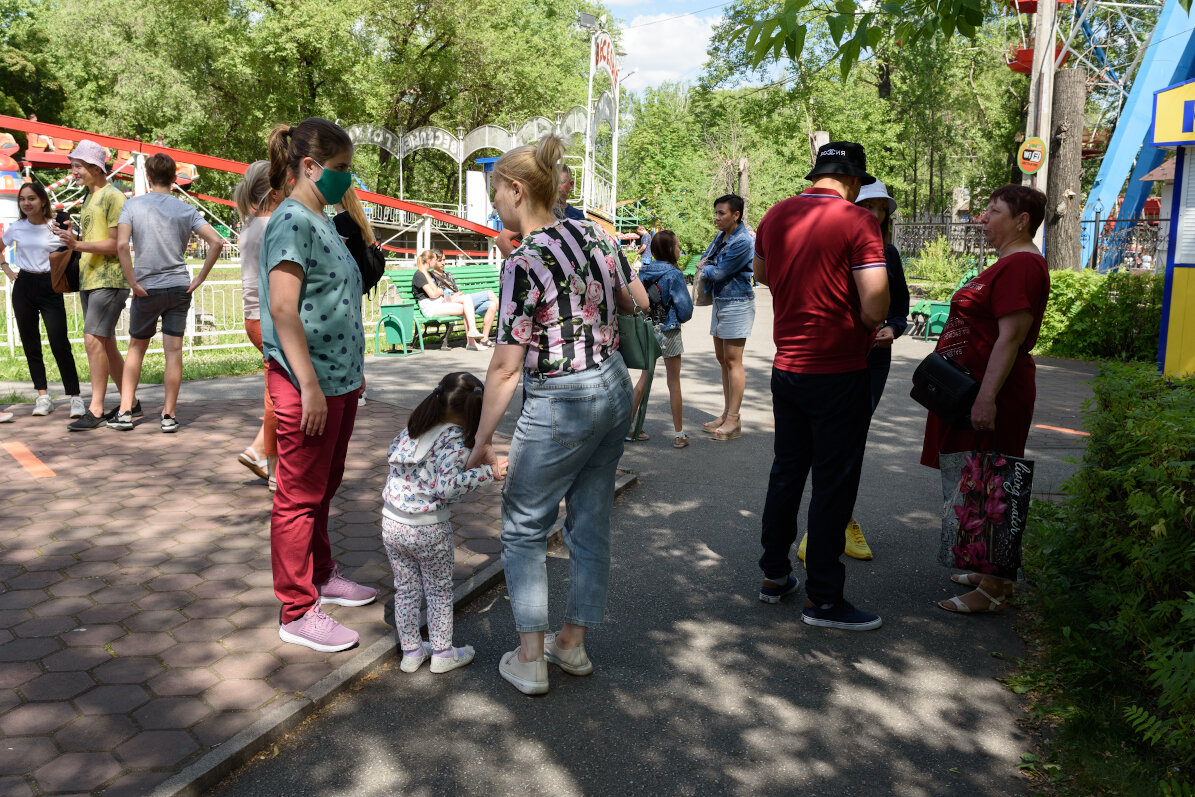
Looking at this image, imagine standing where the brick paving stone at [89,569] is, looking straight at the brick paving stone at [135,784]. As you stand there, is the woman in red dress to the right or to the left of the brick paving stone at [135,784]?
left

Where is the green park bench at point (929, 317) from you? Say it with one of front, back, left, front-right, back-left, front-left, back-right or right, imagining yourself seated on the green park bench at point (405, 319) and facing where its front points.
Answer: front-left

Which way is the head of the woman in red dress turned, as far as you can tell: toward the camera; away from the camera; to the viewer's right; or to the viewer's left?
to the viewer's left

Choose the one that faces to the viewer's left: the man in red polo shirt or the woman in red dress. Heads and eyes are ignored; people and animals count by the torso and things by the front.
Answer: the woman in red dress

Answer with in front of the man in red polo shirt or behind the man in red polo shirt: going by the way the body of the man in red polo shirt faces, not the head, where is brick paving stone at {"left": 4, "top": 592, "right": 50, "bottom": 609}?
behind

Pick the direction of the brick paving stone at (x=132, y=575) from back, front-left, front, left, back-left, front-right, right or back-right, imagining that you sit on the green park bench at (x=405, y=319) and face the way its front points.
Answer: front-right

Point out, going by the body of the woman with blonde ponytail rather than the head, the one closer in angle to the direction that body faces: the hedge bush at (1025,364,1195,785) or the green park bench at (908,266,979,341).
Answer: the green park bench

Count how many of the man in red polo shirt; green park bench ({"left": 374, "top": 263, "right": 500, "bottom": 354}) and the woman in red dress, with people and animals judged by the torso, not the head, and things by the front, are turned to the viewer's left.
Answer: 1

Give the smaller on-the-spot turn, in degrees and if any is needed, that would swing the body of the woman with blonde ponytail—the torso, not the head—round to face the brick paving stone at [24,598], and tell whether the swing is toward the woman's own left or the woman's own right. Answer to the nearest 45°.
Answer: approximately 45° to the woman's own left

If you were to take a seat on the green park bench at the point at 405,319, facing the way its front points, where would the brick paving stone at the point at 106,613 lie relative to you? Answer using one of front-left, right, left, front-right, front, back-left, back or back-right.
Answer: front-right

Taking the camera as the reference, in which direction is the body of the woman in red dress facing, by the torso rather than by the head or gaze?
to the viewer's left

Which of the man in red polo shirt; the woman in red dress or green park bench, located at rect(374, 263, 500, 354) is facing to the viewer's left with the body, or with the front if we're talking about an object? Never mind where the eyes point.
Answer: the woman in red dress

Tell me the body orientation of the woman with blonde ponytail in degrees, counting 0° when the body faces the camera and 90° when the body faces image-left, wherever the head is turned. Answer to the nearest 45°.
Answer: approximately 135°

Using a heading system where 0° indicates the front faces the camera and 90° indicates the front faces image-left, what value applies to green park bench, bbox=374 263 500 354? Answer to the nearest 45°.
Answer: approximately 315°

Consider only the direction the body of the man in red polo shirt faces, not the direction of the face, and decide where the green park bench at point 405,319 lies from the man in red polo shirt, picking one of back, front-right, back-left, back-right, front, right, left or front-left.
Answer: left

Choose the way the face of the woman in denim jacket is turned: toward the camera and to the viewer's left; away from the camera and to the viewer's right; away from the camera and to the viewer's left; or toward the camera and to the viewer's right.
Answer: toward the camera and to the viewer's left

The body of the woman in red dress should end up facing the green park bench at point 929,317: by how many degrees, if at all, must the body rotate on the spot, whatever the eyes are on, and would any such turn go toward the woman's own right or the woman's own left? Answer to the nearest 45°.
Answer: approximately 90° to the woman's own right
